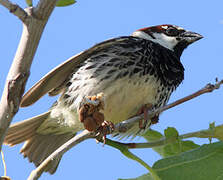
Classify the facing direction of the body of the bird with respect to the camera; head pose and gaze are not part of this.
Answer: to the viewer's right

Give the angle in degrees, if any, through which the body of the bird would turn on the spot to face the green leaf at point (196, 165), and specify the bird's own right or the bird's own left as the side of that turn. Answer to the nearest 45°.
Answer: approximately 45° to the bird's own right
